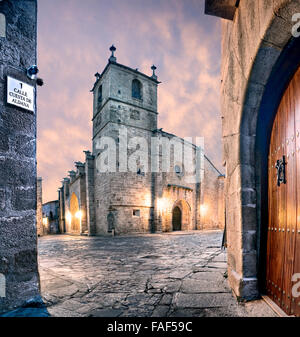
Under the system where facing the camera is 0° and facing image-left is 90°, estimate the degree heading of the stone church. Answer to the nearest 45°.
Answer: approximately 315°

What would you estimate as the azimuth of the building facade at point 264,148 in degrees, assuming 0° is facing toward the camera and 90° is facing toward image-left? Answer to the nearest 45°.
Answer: approximately 45°

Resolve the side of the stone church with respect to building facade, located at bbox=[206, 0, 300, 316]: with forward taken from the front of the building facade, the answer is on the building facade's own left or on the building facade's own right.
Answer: on the building facade's own right
